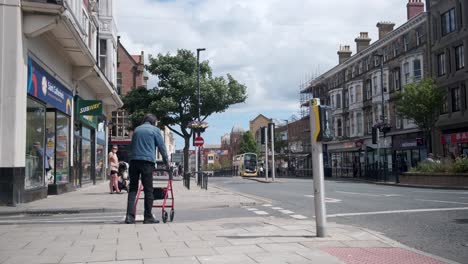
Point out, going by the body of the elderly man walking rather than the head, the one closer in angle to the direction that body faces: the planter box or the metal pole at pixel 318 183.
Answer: the planter box

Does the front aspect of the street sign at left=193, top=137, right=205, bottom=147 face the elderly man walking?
yes

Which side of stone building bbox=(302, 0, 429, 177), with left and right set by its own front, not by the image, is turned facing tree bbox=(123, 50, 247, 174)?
front

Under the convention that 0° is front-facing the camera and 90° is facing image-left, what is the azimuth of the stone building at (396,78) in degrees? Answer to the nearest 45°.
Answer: approximately 45°

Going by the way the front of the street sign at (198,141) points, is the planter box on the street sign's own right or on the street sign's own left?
on the street sign's own left

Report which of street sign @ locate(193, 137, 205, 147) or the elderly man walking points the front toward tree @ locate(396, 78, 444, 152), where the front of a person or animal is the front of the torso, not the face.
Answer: the elderly man walking

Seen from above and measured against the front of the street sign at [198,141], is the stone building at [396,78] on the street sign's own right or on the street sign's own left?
on the street sign's own left

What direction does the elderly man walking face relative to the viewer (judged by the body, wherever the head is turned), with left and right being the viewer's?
facing away from the viewer and to the right of the viewer

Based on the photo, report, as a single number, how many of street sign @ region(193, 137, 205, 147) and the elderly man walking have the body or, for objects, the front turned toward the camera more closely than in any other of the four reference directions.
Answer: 1

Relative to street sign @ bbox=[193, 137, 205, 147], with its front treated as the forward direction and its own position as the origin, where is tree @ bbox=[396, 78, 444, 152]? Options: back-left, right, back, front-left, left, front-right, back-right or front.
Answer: left

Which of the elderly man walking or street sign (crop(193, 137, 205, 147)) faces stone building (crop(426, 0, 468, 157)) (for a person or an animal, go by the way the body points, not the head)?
the elderly man walking

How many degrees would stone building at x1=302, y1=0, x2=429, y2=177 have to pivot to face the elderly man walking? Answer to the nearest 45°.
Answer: approximately 45° to its left

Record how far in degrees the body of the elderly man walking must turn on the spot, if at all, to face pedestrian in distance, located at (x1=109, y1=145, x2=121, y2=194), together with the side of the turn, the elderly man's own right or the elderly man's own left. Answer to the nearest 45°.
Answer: approximately 45° to the elderly man's own left

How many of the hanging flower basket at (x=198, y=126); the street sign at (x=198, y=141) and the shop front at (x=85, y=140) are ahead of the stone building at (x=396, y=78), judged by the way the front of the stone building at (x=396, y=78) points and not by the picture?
3
